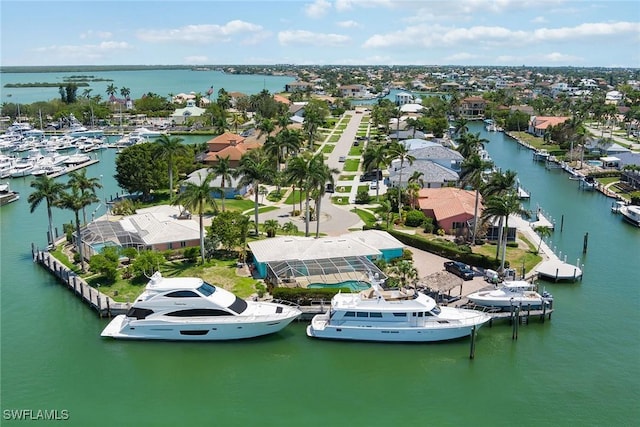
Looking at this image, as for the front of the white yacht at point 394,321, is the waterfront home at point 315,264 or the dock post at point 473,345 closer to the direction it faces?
the dock post

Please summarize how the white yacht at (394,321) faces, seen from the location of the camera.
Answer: facing to the right of the viewer

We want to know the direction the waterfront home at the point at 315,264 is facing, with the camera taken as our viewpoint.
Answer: facing away from the viewer

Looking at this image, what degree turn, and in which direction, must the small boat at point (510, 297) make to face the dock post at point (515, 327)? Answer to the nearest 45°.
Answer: approximately 90° to its left

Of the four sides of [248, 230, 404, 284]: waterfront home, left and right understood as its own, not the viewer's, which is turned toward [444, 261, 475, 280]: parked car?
right

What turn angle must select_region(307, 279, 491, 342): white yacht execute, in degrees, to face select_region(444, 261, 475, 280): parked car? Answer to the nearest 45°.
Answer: approximately 45° to its left
